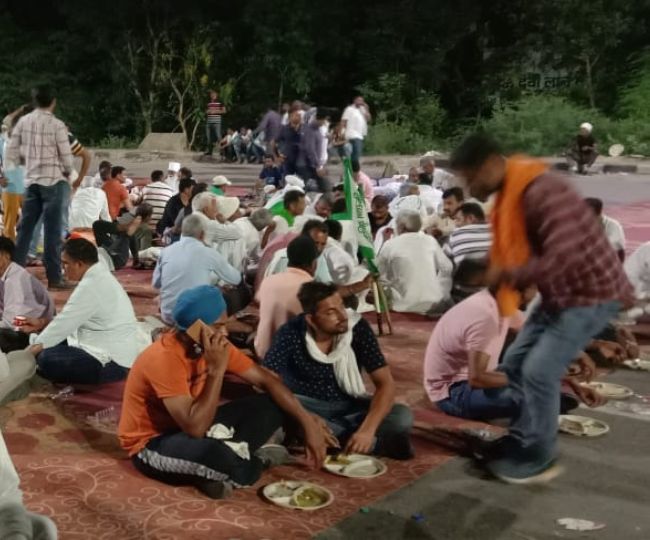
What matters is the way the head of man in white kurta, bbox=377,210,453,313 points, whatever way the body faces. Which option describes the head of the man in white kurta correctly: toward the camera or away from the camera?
away from the camera

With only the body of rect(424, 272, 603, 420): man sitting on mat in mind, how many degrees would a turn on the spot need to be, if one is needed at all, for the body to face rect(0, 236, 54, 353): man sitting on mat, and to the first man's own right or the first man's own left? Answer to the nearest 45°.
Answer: approximately 180°

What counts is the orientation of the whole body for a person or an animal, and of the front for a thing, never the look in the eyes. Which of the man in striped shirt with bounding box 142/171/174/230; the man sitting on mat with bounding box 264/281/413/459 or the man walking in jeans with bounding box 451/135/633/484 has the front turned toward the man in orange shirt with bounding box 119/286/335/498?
the man walking in jeans

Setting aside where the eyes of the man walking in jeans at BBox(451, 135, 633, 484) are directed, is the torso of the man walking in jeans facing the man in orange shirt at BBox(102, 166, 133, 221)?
no

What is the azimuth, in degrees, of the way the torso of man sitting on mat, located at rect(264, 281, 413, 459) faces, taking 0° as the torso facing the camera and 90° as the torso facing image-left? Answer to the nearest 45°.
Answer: approximately 315°

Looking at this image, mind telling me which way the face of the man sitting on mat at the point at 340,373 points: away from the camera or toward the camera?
toward the camera

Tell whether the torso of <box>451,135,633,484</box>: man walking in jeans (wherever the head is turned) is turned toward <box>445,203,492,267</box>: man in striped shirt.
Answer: no

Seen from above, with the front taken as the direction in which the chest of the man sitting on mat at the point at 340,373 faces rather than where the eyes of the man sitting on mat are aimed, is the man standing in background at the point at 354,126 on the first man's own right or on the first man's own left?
on the first man's own left
